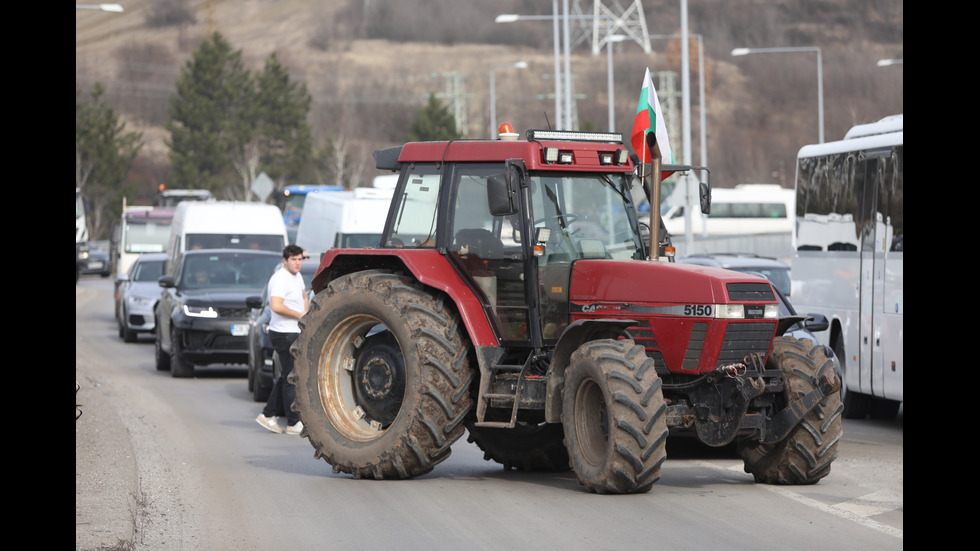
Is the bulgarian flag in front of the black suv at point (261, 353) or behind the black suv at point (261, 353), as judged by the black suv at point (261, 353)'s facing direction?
in front

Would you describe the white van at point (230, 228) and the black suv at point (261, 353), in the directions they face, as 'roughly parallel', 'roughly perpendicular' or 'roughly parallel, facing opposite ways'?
roughly parallel

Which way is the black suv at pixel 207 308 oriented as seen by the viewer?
toward the camera

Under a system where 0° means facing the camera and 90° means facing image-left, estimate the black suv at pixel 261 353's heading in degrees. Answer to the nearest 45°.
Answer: approximately 0°
